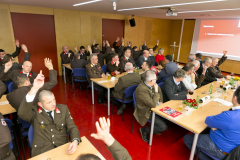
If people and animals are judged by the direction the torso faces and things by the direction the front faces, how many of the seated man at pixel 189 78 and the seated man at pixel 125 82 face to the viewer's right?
1

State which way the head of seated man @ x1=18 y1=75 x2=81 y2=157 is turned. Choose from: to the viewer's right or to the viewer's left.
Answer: to the viewer's right

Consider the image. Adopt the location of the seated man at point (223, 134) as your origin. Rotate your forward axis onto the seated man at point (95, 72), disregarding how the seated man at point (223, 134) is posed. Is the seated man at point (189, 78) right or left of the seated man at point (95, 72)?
right

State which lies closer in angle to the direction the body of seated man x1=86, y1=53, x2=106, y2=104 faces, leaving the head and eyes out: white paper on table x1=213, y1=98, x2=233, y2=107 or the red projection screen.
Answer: the white paper on table
